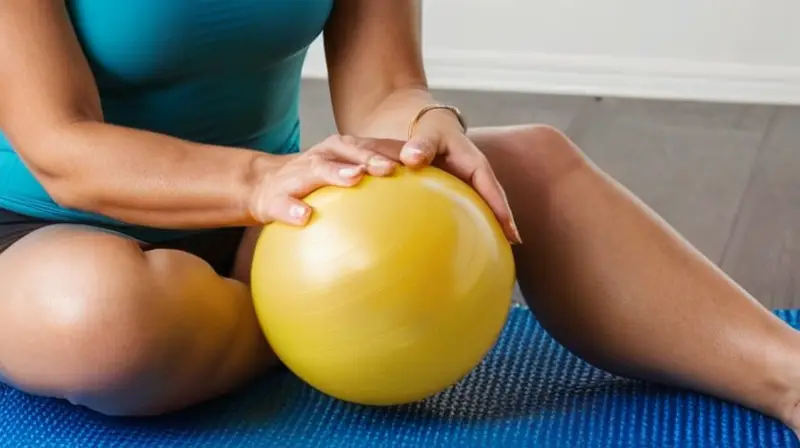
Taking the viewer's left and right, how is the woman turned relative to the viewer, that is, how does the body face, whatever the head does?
facing the viewer and to the right of the viewer
